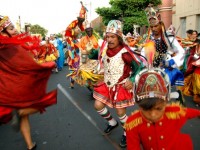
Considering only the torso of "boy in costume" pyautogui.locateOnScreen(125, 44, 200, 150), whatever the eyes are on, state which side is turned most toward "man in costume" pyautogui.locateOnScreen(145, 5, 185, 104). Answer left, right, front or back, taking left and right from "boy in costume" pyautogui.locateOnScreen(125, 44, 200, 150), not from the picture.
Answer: back

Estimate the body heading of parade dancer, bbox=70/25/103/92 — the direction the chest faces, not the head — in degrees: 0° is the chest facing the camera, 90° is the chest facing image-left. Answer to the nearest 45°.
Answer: approximately 0°

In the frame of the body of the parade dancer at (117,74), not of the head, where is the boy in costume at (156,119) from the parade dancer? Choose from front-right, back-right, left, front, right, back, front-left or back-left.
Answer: front-left

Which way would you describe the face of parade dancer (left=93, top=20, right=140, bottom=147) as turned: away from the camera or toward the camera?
toward the camera

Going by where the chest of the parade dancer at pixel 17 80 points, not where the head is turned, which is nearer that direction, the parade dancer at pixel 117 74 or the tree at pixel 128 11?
the parade dancer

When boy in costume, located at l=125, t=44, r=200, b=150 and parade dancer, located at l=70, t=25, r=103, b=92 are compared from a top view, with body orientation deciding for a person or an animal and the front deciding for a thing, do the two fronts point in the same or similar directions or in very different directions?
same or similar directions

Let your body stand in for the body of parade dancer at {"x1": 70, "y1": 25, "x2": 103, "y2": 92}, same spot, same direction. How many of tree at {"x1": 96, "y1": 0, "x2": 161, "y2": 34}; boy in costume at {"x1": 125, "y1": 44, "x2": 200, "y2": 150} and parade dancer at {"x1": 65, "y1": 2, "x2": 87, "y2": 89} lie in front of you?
1

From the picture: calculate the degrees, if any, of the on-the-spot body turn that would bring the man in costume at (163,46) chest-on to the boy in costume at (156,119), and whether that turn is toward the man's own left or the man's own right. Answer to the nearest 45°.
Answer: approximately 45° to the man's own left

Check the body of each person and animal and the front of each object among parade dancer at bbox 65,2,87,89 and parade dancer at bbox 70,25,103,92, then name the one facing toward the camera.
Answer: parade dancer at bbox 70,25,103,92

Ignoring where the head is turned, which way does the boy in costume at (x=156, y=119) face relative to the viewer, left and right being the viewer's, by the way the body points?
facing the viewer
